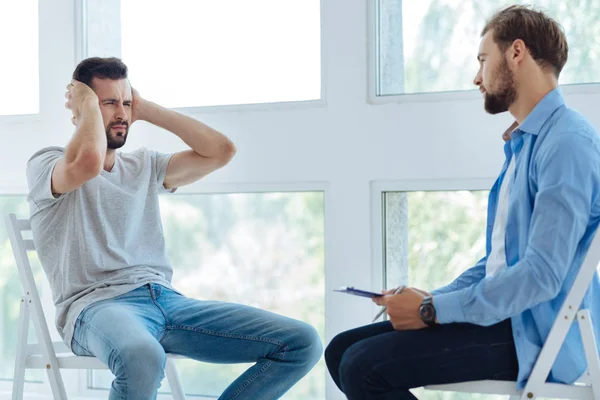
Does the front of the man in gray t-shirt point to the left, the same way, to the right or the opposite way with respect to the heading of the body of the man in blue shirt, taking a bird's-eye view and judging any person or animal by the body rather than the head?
the opposite way

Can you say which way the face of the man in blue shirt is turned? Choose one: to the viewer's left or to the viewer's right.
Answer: to the viewer's left

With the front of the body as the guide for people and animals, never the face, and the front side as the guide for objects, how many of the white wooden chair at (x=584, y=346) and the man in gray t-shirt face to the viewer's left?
1

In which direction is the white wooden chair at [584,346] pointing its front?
to the viewer's left

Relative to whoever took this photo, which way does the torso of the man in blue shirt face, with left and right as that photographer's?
facing to the left of the viewer

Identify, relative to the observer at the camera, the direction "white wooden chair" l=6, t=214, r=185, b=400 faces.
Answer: facing to the right of the viewer

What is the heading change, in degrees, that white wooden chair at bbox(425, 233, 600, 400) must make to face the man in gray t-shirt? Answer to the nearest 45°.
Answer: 0° — it already faces them
